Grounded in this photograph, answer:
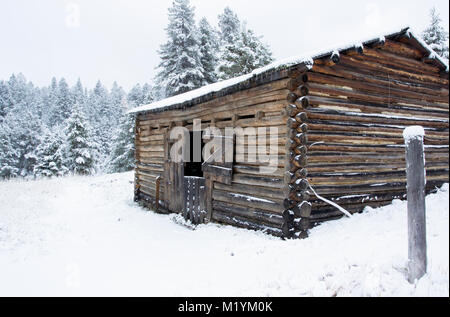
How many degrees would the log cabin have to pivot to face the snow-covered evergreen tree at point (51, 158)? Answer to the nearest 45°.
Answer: approximately 90° to its right

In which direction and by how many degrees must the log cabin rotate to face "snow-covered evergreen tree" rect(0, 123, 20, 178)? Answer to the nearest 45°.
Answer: approximately 90° to its right

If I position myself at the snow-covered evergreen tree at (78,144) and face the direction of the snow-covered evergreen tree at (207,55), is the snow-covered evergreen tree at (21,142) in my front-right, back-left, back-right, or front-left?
back-left

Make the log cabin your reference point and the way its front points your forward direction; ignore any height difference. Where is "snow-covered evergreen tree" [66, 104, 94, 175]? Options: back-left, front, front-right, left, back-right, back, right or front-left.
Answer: right

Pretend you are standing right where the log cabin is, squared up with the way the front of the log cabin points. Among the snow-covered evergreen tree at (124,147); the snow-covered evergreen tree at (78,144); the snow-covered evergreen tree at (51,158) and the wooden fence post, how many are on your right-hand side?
3

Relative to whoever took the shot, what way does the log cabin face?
facing the viewer and to the left of the viewer

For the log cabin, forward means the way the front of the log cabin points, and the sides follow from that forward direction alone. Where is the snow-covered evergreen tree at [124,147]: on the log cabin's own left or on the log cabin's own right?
on the log cabin's own right

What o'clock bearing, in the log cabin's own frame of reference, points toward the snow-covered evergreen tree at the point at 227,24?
The snow-covered evergreen tree is roughly at 4 o'clock from the log cabin.

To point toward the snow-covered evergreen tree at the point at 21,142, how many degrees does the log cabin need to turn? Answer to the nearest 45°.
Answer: approximately 90° to its right

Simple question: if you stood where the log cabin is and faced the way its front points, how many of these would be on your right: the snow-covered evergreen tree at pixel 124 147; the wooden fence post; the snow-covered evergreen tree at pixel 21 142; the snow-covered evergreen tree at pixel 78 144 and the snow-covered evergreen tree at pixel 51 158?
4

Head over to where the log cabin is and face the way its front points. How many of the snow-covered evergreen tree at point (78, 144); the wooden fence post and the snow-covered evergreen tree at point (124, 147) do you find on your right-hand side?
2

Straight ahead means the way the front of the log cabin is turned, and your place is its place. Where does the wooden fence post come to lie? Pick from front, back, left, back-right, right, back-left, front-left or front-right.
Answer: front-left

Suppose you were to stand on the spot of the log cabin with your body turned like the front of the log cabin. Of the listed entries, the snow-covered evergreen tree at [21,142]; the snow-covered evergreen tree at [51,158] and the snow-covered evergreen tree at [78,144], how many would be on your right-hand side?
3

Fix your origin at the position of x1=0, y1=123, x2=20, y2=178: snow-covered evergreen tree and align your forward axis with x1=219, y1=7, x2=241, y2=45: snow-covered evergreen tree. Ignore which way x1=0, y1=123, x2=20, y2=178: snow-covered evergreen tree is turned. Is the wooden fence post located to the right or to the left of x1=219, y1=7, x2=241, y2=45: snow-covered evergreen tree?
right
